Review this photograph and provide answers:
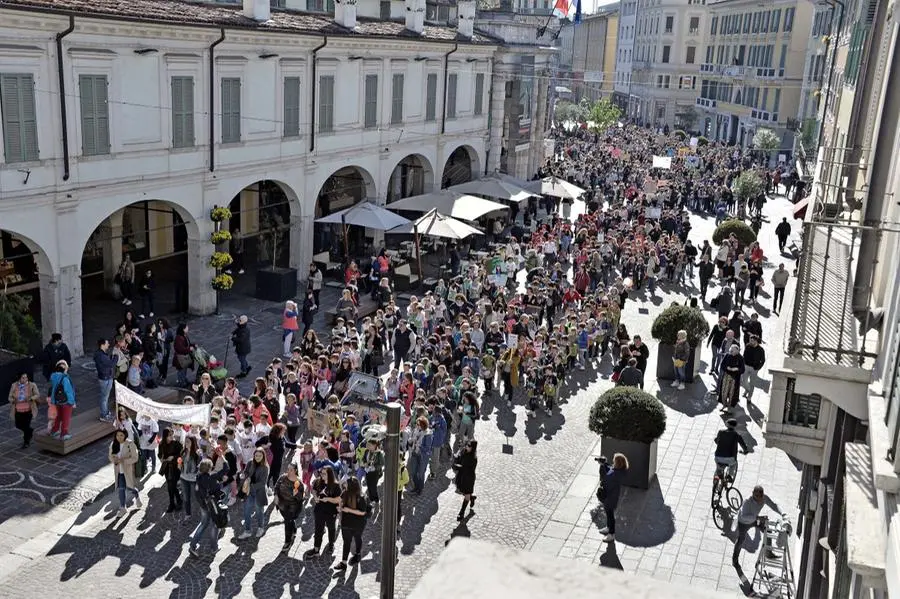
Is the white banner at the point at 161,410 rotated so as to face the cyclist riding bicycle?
no

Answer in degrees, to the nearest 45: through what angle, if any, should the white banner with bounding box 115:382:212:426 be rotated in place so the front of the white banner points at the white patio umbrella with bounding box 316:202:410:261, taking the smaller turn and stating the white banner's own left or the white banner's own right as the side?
approximately 135° to the white banner's own left

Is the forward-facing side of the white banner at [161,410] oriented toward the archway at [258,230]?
no

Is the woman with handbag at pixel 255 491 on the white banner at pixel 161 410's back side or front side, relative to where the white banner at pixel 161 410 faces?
on the front side

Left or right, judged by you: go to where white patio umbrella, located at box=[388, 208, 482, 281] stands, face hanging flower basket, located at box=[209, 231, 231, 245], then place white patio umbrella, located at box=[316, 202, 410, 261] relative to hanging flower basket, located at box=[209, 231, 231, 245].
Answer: right

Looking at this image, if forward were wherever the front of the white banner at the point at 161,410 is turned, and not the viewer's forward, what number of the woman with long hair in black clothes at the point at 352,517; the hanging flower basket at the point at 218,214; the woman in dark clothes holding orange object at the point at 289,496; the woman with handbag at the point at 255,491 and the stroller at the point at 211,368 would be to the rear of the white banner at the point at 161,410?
2

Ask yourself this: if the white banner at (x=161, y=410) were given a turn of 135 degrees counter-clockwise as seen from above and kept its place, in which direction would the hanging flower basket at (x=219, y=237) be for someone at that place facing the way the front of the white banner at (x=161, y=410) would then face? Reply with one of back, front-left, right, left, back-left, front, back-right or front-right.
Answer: front-left

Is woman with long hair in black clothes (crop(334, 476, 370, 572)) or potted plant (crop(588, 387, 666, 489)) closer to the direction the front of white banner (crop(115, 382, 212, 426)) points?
the woman with long hair in black clothes

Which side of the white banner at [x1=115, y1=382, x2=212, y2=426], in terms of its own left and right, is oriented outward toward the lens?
front

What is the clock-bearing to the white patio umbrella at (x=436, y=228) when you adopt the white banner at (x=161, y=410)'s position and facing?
The white patio umbrella is roughly at 7 o'clock from the white banner.

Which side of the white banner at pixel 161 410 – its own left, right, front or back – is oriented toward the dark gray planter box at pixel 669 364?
left

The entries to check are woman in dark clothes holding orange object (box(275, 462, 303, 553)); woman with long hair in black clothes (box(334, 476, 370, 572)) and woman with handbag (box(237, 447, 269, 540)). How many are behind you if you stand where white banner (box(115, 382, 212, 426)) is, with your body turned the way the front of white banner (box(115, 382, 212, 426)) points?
0

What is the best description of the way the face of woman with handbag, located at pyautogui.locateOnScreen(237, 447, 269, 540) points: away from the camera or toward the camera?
toward the camera

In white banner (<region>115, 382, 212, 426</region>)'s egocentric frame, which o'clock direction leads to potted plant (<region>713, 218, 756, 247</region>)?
The potted plant is roughly at 8 o'clock from the white banner.

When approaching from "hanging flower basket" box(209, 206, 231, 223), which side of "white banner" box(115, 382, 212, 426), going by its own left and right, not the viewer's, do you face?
back

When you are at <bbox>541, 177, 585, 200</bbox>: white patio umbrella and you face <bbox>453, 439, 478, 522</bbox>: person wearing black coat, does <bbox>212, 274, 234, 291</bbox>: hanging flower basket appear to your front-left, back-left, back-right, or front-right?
front-right

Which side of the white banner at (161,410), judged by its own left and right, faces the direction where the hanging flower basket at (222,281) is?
back

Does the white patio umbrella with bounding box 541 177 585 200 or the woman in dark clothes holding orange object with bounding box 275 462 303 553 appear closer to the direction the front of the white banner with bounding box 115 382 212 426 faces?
the woman in dark clothes holding orange object

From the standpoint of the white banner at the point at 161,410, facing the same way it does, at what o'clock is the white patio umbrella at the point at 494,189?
The white patio umbrella is roughly at 7 o'clock from the white banner.

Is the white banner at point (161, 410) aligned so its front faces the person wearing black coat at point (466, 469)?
no

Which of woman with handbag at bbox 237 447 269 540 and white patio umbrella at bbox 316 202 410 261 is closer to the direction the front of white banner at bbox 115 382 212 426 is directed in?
the woman with handbag

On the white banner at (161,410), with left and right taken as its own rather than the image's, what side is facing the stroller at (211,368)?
back

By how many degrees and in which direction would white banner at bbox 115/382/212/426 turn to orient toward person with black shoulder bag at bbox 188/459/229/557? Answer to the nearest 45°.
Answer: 0° — it already faces them
